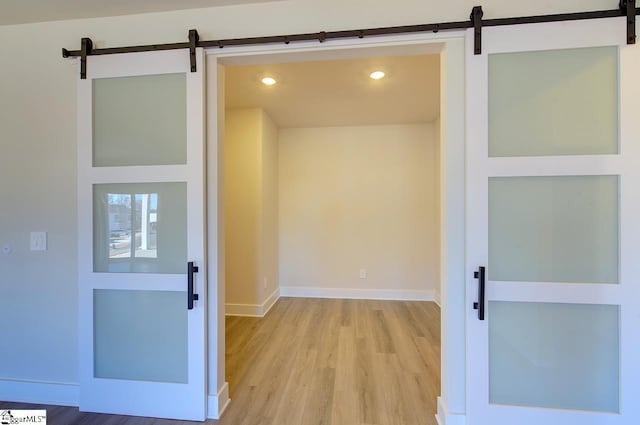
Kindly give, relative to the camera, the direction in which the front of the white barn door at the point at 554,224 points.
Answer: facing the viewer

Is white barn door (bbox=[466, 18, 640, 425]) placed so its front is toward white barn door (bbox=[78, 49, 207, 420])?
no
